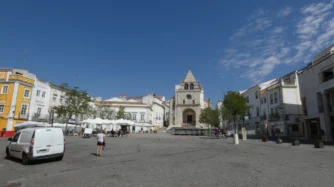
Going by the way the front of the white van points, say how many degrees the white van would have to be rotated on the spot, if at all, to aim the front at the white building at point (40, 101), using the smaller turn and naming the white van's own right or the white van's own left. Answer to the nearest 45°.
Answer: approximately 45° to the white van's own right

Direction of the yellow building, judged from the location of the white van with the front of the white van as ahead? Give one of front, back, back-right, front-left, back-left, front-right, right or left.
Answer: front-right

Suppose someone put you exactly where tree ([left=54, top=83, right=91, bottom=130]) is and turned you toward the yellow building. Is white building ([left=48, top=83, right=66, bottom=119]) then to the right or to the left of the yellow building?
right

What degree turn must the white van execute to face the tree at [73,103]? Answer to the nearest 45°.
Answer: approximately 45° to its right

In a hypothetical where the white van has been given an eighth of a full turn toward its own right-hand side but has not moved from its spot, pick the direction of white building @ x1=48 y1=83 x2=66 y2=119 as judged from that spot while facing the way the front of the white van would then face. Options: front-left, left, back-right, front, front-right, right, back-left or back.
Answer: front
